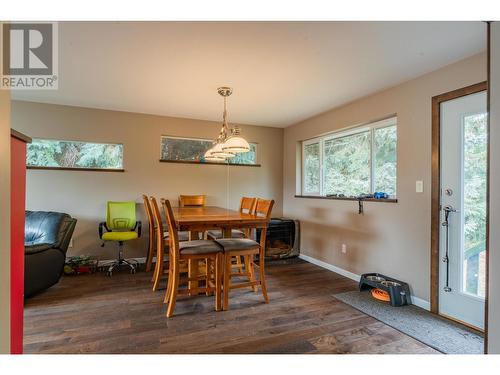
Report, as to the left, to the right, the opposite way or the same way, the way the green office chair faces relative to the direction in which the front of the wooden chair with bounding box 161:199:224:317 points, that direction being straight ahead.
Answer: to the right

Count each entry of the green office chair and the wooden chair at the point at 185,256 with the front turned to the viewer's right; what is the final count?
1

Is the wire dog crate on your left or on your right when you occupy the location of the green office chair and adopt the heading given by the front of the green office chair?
on your left

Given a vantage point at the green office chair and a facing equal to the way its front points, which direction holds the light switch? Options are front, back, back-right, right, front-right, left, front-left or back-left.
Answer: front-left

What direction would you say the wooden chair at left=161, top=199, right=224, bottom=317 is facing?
to the viewer's right

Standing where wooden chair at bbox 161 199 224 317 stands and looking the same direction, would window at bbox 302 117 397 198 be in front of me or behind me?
in front

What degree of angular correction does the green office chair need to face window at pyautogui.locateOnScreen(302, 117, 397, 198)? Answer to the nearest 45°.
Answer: approximately 45° to its left

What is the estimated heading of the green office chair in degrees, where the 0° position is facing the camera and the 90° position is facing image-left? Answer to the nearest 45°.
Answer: approximately 0°
